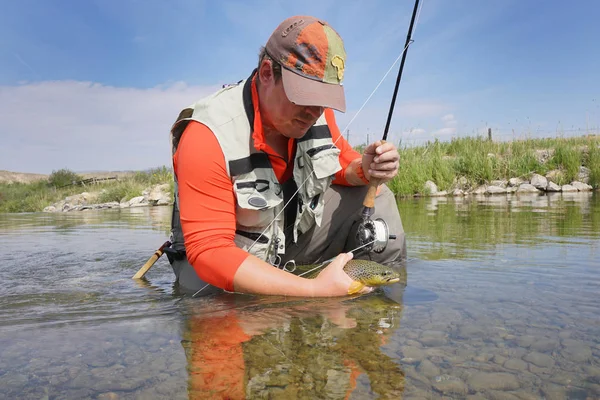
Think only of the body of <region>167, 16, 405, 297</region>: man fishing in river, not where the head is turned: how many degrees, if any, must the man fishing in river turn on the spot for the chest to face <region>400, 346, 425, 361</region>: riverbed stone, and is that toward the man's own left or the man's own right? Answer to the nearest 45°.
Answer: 0° — they already face it

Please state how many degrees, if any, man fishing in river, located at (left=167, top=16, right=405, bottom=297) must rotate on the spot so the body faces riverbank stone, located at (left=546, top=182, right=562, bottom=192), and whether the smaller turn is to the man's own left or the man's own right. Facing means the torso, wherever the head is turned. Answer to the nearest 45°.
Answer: approximately 90° to the man's own left

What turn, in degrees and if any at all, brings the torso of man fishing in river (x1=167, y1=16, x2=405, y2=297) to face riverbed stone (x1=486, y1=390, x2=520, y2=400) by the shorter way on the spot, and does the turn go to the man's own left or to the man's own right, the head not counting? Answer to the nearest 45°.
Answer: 0° — they already face it

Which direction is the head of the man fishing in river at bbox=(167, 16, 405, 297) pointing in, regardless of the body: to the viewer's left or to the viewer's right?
to the viewer's right

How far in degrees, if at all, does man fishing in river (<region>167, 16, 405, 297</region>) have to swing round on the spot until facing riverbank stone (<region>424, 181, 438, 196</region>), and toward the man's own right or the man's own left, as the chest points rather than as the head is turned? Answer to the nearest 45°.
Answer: approximately 135° to the man's own left

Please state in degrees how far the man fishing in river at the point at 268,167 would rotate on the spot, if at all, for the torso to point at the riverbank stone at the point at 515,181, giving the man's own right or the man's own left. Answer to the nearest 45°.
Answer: approximately 90° to the man's own left

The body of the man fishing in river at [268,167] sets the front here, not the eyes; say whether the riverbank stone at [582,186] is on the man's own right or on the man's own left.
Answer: on the man's own left

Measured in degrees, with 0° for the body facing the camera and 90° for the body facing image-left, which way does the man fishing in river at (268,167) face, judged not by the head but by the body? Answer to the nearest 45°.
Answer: approximately 315°
